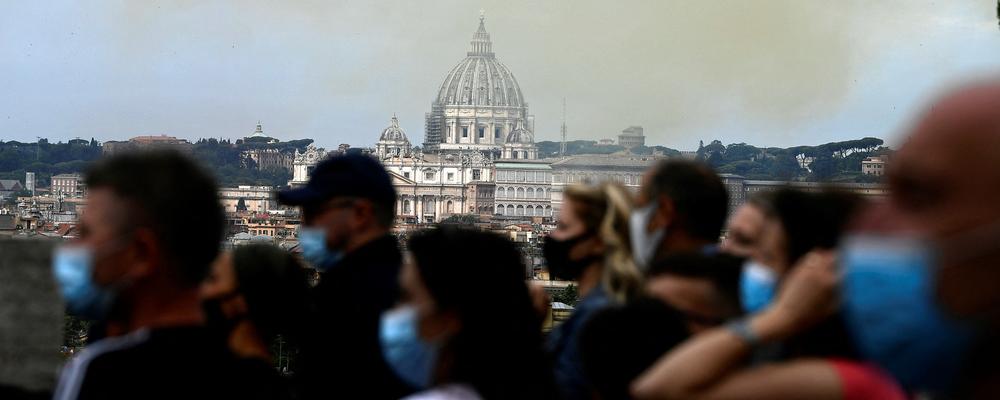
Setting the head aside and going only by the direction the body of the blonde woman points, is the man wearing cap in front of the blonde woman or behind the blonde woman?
in front

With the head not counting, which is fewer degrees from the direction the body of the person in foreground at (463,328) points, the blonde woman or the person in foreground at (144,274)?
the person in foreground

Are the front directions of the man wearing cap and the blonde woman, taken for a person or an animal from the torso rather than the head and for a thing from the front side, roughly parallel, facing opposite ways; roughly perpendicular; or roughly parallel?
roughly parallel

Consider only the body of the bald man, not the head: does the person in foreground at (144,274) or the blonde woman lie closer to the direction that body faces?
the person in foreground

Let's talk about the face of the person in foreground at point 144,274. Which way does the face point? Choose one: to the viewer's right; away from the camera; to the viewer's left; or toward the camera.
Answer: to the viewer's left

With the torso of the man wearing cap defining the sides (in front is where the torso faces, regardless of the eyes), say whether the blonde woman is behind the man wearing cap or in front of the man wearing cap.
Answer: behind

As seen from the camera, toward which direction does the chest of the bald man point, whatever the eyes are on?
to the viewer's left

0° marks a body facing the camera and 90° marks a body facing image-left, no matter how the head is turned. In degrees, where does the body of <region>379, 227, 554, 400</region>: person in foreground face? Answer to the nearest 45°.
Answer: approximately 90°

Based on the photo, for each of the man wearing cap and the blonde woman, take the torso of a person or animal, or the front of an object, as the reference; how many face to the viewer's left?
2

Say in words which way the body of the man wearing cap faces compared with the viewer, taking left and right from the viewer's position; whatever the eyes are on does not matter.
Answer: facing to the left of the viewer

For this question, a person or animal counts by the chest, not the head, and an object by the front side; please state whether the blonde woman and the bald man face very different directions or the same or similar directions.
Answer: same or similar directions

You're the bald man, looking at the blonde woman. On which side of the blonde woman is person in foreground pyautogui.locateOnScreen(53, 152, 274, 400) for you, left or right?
left

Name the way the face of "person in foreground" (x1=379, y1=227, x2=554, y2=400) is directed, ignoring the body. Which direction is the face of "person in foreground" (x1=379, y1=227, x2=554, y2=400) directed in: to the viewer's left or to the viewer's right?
to the viewer's left

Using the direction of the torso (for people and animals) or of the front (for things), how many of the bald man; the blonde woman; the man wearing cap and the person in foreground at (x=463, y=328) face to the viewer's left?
4

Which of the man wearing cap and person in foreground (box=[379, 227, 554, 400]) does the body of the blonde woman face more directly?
the man wearing cap
